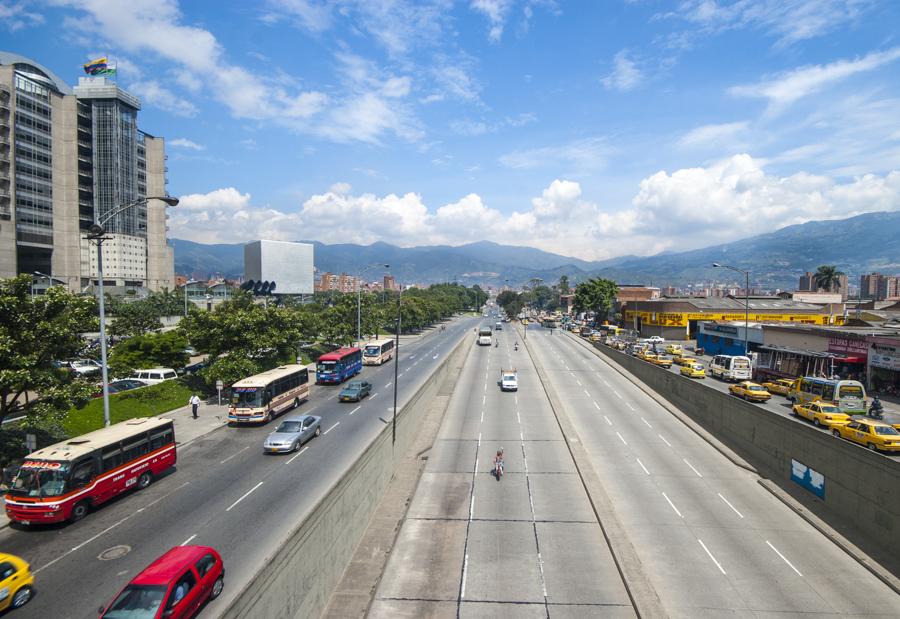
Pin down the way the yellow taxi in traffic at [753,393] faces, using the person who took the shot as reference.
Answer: facing away from the viewer and to the left of the viewer

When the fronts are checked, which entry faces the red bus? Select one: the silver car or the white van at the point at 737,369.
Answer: the silver car

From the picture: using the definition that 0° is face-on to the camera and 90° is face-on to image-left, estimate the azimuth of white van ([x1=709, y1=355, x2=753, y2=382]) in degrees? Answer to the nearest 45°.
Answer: approximately 135°

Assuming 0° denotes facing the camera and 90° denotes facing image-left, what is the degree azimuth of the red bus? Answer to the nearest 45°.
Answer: approximately 45°

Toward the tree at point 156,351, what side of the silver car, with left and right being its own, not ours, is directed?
right

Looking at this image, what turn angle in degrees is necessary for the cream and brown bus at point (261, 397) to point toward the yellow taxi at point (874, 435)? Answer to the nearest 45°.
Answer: approximately 90° to its left

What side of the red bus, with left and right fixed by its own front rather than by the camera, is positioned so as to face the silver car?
back

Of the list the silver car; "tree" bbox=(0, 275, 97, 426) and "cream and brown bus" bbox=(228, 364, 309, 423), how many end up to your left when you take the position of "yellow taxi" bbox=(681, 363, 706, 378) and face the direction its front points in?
3

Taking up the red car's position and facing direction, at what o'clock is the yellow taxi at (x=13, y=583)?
The yellow taxi is roughly at 3 o'clock from the red car.
